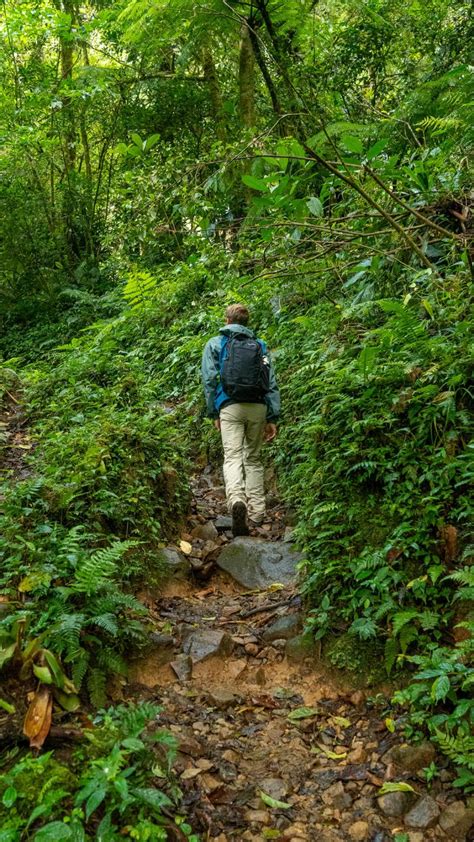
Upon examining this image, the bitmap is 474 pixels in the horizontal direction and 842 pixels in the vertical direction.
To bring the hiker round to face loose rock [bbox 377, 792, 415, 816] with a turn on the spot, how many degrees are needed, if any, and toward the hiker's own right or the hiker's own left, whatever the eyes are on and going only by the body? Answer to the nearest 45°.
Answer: approximately 180°

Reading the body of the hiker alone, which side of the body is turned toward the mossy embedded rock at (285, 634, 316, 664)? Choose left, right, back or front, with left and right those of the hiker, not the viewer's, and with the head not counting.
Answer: back

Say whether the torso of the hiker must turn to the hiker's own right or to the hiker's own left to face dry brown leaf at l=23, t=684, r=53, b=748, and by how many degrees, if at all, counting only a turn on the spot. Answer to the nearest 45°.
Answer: approximately 180°

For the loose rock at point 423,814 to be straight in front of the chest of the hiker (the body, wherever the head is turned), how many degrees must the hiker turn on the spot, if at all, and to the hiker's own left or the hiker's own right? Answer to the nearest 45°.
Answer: approximately 180°

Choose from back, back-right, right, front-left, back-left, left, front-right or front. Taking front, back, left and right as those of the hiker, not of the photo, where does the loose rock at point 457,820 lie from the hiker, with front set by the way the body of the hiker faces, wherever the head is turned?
back

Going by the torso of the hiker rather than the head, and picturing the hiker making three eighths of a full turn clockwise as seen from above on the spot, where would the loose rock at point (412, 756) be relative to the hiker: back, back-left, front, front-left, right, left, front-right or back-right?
front-right

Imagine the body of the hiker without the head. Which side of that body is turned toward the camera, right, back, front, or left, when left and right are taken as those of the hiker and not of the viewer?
back

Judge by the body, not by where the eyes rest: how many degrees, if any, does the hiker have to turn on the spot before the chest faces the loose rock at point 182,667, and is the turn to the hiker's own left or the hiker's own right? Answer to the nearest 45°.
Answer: approximately 180°

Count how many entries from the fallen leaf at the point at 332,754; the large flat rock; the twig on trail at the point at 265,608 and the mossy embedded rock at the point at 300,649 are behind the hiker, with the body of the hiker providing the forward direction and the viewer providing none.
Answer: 4

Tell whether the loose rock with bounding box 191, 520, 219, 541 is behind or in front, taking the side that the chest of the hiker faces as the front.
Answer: behind

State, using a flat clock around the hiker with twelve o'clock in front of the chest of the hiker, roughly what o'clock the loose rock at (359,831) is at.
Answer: The loose rock is roughly at 6 o'clock from the hiker.

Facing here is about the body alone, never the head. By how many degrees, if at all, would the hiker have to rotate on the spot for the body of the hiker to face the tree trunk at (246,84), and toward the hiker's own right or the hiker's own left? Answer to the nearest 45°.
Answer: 0° — they already face it

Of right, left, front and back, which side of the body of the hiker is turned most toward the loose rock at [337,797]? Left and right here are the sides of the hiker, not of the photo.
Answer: back

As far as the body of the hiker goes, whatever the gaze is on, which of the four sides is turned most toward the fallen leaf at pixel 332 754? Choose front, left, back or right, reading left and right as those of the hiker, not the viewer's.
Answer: back

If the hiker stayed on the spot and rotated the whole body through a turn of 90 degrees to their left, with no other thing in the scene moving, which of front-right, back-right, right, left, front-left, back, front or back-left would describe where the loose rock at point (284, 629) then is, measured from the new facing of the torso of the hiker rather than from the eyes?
left

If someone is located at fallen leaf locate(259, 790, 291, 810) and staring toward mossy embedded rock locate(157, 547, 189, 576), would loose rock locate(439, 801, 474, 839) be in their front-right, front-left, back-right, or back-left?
back-right

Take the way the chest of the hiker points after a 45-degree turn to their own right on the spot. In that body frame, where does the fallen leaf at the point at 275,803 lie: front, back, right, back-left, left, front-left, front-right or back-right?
back-right
